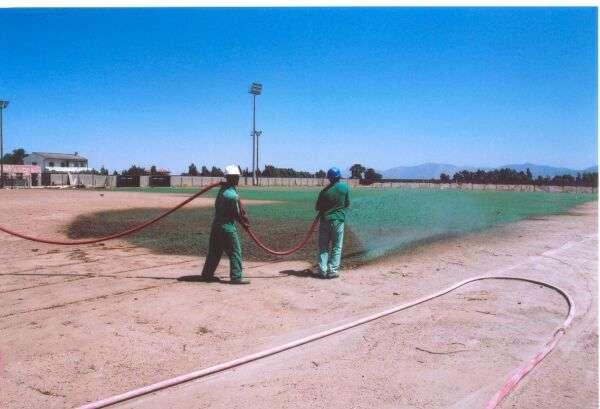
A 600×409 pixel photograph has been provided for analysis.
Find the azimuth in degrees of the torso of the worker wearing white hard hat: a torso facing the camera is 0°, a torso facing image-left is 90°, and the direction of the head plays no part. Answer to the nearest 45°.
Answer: approximately 270°

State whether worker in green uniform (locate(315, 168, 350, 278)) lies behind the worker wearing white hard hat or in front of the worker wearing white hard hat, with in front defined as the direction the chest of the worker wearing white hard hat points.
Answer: in front

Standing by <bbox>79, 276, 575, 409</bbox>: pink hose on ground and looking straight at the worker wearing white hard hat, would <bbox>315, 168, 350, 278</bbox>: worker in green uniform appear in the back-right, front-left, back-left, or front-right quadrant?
front-right

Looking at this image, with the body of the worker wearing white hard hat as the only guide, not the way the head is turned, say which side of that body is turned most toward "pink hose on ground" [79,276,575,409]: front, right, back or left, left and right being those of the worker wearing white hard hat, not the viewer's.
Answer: right

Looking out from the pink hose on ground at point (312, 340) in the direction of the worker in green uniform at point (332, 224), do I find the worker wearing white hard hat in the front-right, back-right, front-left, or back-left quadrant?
front-left

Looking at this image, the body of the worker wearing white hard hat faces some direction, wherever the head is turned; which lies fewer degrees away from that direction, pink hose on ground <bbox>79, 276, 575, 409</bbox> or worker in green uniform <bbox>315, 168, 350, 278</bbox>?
the worker in green uniform
